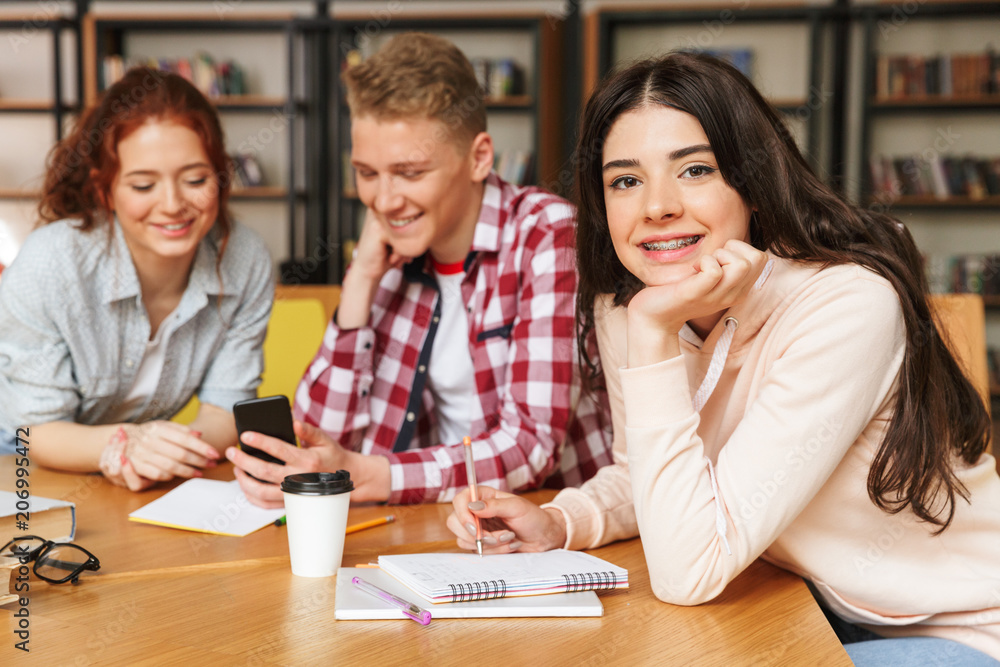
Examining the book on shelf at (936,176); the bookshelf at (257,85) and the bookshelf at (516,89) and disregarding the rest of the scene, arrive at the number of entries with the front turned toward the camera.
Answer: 3

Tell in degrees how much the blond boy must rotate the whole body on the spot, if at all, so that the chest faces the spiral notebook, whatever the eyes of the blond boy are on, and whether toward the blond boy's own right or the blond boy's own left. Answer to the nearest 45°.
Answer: approximately 45° to the blond boy's own left

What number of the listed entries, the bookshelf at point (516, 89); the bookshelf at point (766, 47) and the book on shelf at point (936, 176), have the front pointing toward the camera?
3

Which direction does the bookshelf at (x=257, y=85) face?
toward the camera

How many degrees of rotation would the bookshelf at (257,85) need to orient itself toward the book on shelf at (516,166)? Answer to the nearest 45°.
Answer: approximately 45° to its left

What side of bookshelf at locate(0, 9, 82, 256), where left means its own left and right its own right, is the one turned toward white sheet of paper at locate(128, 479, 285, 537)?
front

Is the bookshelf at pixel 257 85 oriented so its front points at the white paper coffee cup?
yes

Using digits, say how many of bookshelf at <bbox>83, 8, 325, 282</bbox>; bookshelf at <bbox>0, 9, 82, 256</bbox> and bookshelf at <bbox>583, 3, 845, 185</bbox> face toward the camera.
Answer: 3

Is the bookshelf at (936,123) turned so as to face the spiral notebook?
yes

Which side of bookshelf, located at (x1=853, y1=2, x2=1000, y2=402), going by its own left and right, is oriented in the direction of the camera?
front

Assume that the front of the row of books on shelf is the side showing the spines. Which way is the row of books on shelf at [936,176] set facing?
toward the camera

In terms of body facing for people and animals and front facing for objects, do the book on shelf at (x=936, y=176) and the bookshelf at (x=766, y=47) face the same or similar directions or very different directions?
same or similar directions

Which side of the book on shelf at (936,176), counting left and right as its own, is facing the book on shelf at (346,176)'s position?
right

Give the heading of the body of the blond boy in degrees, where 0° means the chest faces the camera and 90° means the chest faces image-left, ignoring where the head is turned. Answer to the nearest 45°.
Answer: approximately 45°

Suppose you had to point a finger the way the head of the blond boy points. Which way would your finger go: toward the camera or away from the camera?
toward the camera
